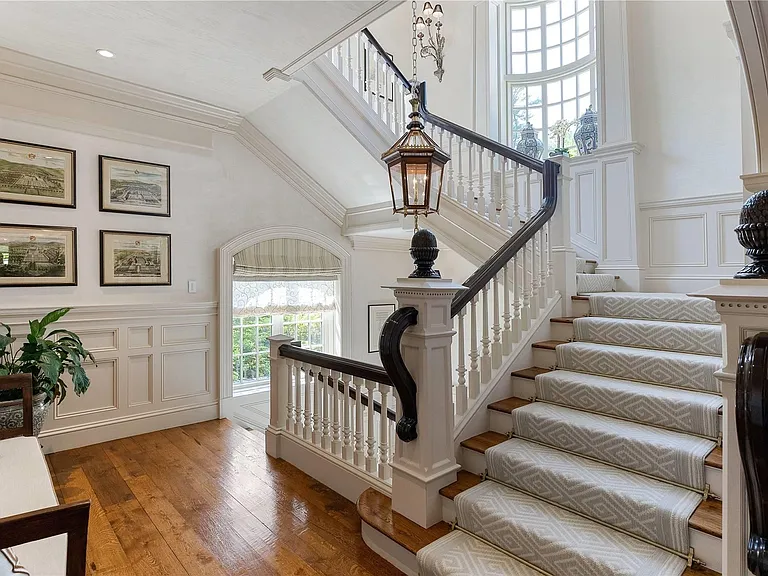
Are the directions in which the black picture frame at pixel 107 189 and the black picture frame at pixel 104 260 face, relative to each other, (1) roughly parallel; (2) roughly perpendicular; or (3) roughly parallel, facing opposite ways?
roughly parallel

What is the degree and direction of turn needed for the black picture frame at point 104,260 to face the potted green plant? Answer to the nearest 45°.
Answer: approximately 45° to its right

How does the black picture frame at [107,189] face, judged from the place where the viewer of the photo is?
facing the viewer and to the right of the viewer

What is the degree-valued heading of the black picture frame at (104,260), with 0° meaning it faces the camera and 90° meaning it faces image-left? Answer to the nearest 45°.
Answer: approximately 315°

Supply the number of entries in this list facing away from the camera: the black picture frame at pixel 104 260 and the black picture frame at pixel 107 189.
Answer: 0

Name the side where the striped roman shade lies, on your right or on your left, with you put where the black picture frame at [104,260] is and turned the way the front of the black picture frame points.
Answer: on your left
